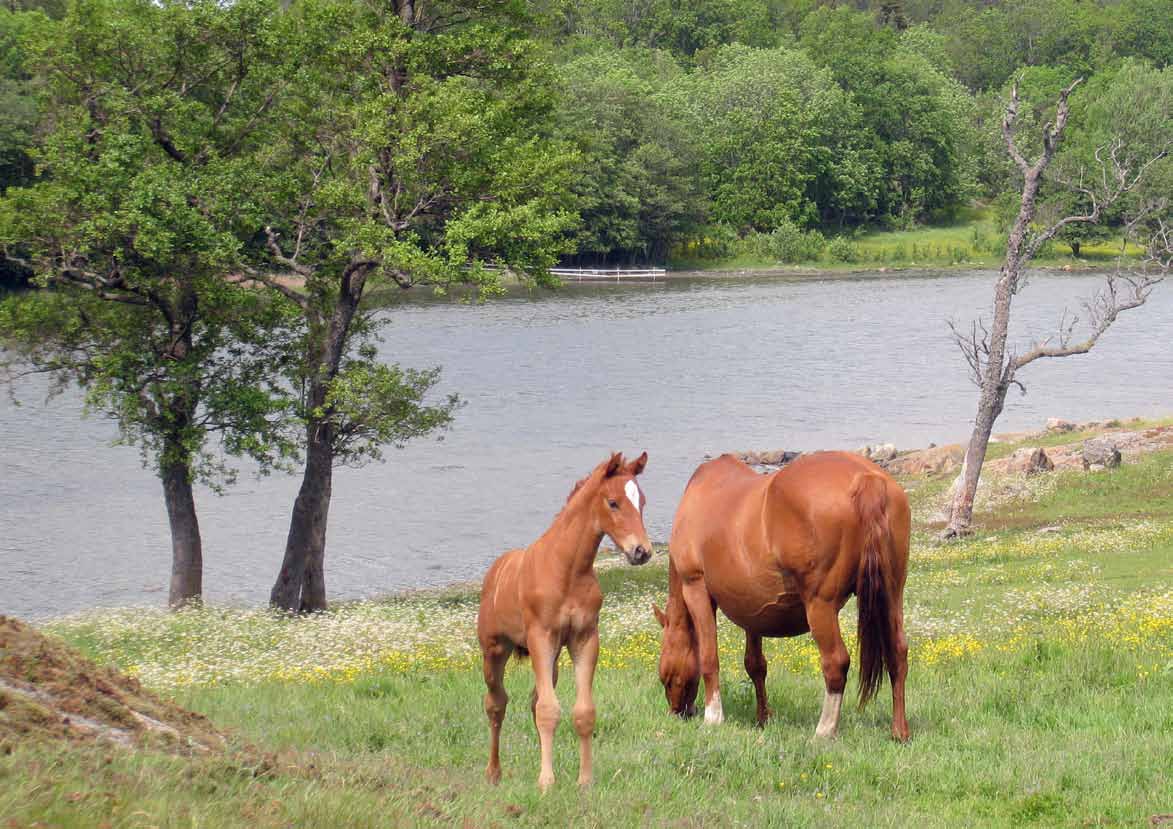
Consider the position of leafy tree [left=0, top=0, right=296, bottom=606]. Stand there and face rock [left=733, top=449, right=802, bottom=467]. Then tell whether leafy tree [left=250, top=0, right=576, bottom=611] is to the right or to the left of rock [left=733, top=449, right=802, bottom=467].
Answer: right

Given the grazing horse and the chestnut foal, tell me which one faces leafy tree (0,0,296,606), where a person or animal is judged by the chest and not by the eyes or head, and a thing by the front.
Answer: the grazing horse

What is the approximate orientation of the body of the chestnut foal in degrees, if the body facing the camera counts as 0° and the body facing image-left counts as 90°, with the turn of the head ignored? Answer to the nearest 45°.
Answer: approximately 315°

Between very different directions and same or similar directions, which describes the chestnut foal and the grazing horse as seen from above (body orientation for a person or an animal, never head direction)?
very different directions

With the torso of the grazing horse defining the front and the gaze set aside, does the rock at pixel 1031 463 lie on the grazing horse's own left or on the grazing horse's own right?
on the grazing horse's own right

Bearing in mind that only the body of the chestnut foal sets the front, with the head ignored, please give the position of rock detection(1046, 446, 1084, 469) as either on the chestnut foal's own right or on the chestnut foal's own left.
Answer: on the chestnut foal's own left

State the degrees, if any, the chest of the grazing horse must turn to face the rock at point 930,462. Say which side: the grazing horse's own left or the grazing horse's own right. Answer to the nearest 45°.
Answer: approximately 45° to the grazing horse's own right

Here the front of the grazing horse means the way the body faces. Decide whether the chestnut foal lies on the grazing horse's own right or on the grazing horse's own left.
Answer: on the grazing horse's own left

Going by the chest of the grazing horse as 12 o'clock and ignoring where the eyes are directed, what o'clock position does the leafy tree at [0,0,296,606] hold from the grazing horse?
The leafy tree is roughly at 12 o'clock from the grazing horse.

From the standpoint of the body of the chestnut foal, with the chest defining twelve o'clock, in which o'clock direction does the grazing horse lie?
The grazing horse is roughly at 9 o'clock from the chestnut foal.

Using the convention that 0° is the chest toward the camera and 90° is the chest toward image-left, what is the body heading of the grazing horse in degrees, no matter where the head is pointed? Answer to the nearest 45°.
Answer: approximately 135°
